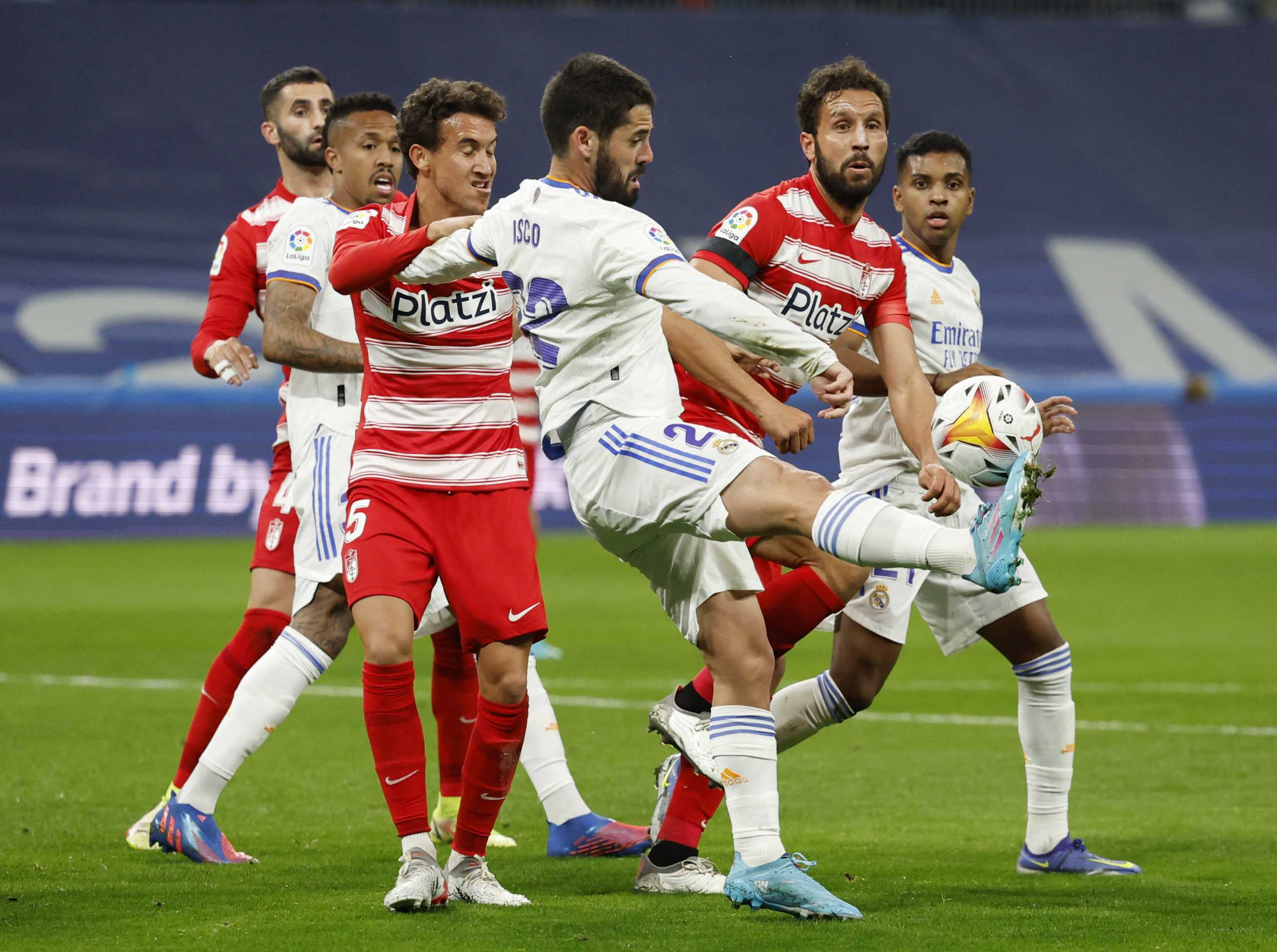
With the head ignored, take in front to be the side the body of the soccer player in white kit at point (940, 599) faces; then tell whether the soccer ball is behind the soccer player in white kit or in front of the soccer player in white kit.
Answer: in front

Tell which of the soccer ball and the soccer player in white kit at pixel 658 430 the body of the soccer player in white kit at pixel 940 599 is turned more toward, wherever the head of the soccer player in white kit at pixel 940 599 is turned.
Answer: the soccer ball

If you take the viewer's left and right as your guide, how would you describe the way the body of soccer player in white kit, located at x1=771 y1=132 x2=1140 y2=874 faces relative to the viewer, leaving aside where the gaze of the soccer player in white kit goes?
facing the viewer and to the right of the viewer

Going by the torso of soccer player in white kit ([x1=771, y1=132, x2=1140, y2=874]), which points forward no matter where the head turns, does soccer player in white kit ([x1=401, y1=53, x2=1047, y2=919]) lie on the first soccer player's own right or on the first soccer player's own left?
on the first soccer player's own right

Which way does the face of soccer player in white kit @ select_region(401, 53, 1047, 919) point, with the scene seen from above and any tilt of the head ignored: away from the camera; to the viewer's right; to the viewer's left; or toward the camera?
to the viewer's right

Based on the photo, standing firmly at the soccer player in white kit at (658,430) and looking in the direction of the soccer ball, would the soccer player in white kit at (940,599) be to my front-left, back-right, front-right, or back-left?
front-left

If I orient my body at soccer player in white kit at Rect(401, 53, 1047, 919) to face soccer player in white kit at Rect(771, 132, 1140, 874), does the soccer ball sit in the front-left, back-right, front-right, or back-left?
front-right
